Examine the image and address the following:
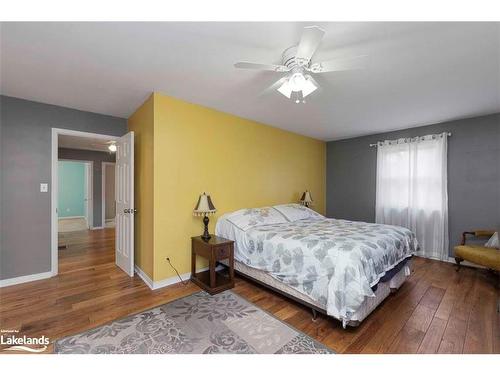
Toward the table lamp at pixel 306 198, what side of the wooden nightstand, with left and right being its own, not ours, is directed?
left

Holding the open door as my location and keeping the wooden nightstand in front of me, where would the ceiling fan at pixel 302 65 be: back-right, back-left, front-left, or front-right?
front-right

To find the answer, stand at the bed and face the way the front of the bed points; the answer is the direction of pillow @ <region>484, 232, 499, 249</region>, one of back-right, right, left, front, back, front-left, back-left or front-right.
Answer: left

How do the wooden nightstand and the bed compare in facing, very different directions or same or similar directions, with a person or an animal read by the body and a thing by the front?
same or similar directions

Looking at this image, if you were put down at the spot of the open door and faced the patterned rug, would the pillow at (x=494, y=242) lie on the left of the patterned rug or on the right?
left

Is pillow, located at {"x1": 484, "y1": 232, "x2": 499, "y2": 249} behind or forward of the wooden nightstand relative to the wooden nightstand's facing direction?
forward

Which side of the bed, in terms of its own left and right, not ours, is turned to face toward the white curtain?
left

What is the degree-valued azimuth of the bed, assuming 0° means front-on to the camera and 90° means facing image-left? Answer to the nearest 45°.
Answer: approximately 315°

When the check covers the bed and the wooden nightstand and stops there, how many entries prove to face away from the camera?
0

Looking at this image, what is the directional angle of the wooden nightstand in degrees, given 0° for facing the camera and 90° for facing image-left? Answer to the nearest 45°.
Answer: approximately 315°

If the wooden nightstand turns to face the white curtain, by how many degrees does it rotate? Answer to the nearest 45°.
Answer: approximately 45° to its left
